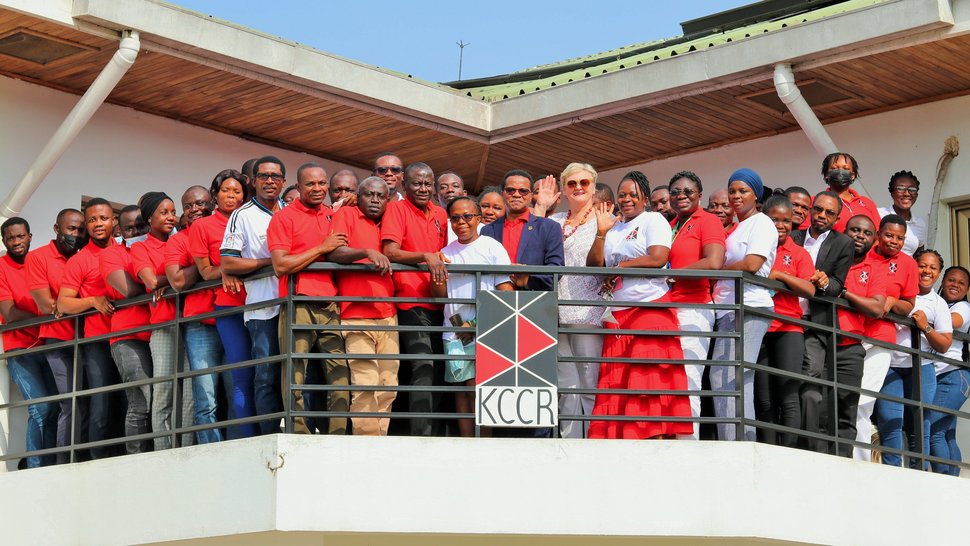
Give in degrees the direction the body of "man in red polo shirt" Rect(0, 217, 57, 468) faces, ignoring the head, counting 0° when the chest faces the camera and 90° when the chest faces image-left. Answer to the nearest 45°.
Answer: approximately 315°

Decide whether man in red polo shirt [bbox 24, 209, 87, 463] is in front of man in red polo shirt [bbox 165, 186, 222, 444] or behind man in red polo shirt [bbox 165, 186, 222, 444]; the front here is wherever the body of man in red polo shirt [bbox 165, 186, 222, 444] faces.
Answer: behind

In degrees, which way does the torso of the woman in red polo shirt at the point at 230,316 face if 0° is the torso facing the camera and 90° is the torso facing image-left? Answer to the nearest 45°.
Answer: approximately 315°

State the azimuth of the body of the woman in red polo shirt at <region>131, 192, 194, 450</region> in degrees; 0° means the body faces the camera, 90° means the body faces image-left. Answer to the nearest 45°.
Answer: approximately 315°
